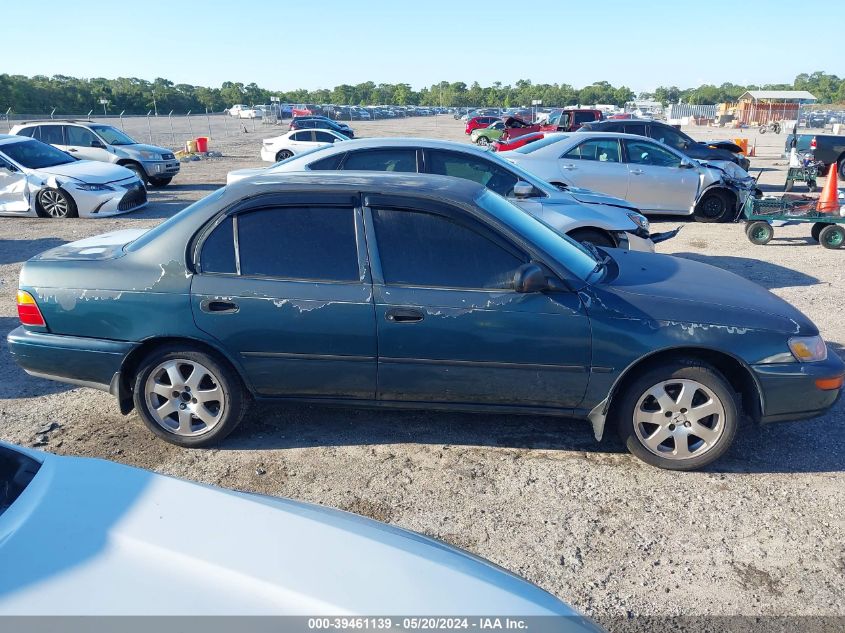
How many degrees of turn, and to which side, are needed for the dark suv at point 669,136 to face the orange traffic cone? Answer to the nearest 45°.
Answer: approximately 45° to its right

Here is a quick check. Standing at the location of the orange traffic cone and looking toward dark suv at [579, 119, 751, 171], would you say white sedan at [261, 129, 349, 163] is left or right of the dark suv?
left

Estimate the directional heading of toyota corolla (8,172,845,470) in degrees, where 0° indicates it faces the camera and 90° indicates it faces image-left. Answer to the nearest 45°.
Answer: approximately 270°

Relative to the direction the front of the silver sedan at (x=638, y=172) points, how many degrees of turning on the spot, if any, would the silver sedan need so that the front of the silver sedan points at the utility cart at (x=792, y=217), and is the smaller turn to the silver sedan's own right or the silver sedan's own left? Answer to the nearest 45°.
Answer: approximately 45° to the silver sedan's own right

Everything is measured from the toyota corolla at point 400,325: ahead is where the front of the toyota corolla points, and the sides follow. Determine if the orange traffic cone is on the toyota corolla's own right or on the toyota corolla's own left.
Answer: on the toyota corolla's own left

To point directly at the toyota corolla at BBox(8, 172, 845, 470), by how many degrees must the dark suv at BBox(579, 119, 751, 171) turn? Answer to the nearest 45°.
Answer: approximately 90° to its right

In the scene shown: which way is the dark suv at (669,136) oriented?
to the viewer's right

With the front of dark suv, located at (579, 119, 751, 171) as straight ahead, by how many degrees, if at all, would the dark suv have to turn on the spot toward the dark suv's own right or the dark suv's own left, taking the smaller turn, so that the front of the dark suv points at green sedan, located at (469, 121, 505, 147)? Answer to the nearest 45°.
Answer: approximately 135° to the dark suv's own left

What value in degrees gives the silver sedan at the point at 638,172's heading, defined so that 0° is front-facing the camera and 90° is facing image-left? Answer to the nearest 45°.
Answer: approximately 270°
